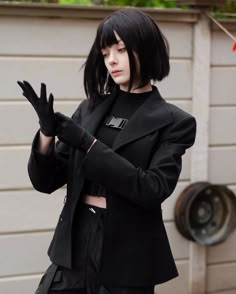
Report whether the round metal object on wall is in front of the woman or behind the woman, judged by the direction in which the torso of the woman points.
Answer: behind

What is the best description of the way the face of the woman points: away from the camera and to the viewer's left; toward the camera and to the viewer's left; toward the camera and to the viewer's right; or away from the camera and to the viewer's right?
toward the camera and to the viewer's left

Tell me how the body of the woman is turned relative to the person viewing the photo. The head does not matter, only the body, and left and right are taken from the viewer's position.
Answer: facing the viewer and to the left of the viewer
